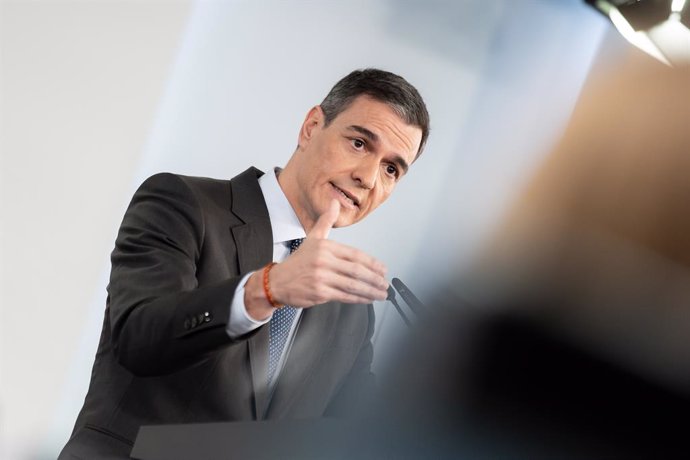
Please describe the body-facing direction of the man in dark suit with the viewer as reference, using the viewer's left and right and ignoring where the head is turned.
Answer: facing the viewer and to the right of the viewer

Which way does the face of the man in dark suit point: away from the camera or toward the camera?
toward the camera
